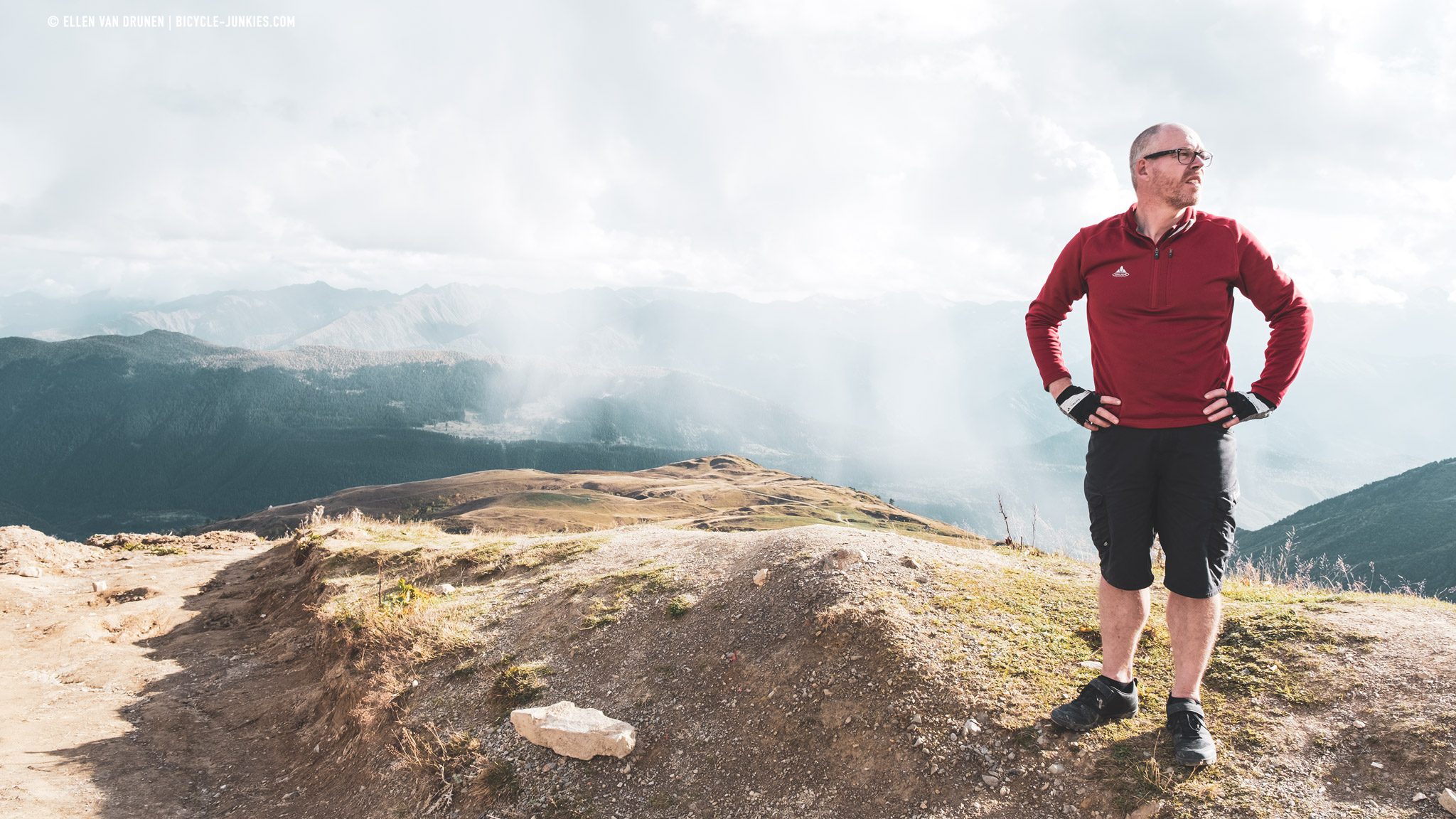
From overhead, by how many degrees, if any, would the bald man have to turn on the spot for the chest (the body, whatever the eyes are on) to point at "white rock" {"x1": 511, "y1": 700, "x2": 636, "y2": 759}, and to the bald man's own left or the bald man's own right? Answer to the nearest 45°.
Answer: approximately 90° to the bald man's own right

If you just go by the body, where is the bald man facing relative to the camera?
toward the camera
